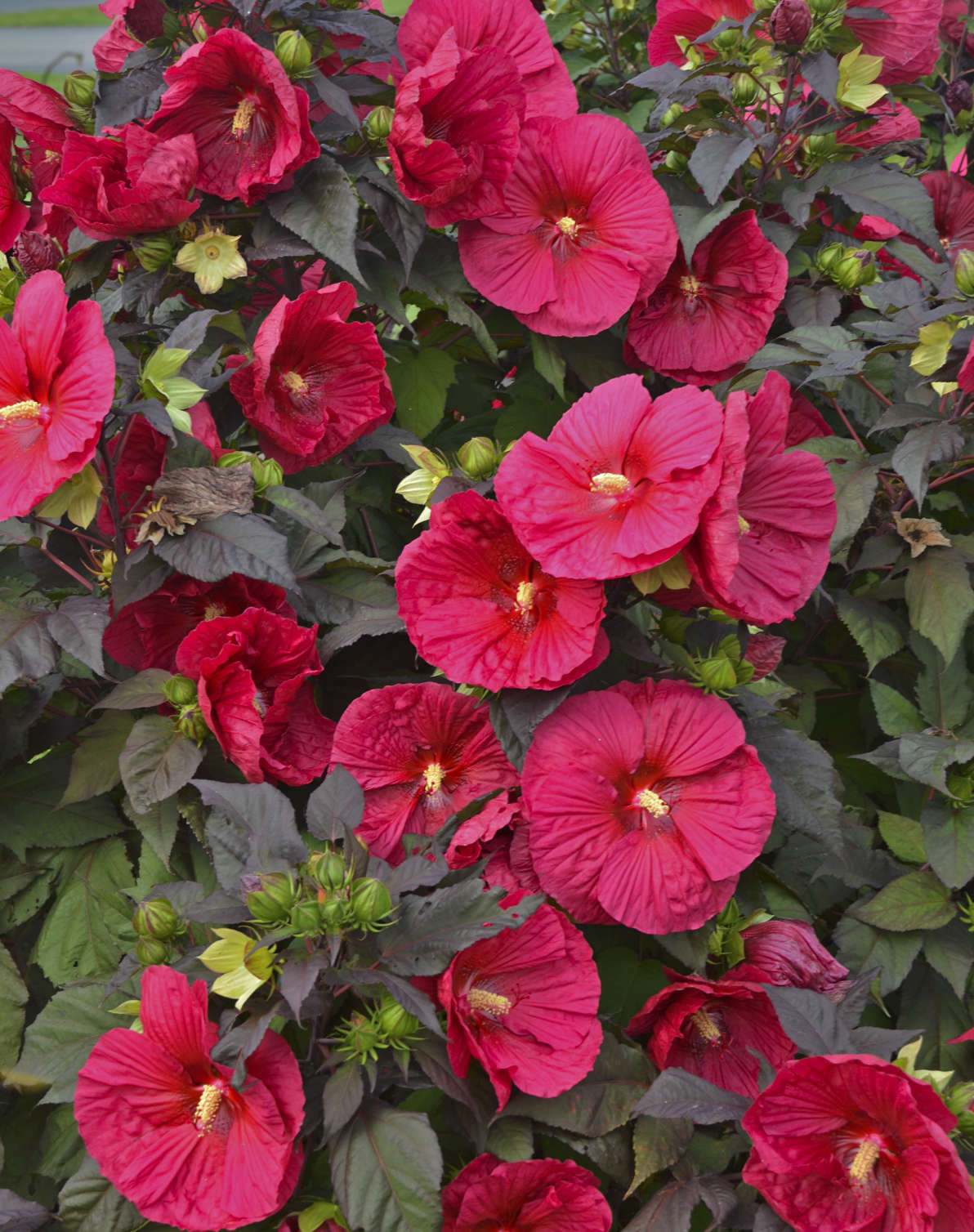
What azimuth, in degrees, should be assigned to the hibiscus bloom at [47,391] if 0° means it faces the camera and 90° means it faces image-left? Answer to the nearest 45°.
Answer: approximately 45°

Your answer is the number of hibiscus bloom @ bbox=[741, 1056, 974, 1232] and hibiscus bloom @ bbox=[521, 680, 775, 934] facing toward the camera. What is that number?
2

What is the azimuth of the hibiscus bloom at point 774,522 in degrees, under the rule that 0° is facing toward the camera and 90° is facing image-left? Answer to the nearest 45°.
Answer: approximately 45°

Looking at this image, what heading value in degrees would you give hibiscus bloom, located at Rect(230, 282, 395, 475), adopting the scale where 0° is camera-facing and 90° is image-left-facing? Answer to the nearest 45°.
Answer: approximately 45°

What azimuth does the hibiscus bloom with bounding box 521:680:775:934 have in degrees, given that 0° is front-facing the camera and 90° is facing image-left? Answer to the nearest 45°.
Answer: approximately 0°
